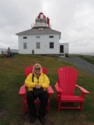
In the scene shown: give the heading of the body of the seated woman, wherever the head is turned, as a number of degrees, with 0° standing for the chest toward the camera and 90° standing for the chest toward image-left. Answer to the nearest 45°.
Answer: approximately 0°

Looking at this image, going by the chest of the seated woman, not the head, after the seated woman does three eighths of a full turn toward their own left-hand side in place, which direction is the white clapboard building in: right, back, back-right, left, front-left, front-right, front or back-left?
front-left
